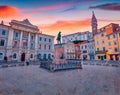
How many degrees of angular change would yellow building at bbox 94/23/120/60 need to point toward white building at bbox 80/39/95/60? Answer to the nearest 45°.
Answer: approximately 90° to its right

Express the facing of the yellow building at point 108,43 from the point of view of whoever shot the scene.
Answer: facing the viewer and to the left of the viewer

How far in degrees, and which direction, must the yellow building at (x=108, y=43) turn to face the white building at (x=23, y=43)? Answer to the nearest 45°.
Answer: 0° — it already faces it

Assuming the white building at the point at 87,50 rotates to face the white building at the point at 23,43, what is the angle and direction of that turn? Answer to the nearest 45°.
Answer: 0° — it already faces it

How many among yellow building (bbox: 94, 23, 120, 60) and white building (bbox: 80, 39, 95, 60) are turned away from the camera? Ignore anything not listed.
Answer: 0

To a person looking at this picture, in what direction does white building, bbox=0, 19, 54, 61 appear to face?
facing the viewer and to the right of the viewer

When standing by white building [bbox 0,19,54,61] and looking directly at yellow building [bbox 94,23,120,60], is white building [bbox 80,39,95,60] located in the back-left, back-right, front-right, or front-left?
front-left

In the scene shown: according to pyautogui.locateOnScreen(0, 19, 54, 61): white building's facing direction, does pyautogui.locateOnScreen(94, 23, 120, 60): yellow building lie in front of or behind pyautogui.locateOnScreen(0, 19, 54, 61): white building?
in front

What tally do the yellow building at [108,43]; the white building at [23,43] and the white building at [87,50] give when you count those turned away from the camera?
0

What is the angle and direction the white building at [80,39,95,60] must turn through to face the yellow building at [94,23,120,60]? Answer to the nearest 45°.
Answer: approximately 90° to its left

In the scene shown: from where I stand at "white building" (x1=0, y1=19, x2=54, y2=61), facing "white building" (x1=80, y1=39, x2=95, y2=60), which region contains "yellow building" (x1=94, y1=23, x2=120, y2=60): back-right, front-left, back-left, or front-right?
front-right
